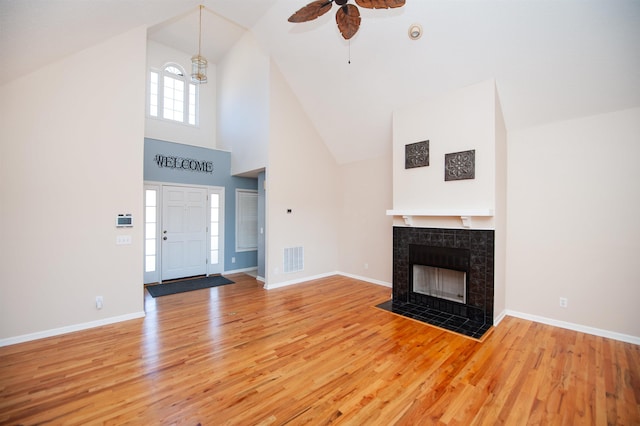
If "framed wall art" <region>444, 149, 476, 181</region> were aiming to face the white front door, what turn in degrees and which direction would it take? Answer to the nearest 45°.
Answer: approximately 45° to its right

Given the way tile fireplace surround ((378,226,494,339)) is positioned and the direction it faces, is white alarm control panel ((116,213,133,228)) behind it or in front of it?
in front

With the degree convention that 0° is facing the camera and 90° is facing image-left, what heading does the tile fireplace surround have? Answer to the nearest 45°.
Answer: approximately 45°

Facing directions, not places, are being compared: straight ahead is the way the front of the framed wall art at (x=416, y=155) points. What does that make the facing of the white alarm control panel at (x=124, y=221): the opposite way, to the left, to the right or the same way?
to the left

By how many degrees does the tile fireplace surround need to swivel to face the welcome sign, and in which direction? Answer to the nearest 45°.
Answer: approximately 45° to its right

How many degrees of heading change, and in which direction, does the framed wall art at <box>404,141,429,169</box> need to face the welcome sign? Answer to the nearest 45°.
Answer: approximately 45° to its right

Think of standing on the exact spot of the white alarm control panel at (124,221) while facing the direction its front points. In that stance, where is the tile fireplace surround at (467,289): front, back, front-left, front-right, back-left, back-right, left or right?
front-left

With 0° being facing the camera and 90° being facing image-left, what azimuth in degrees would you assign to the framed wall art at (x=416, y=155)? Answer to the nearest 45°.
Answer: approximately 45°

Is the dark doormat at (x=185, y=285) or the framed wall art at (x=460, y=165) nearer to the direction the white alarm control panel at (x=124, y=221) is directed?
the framed wall art
